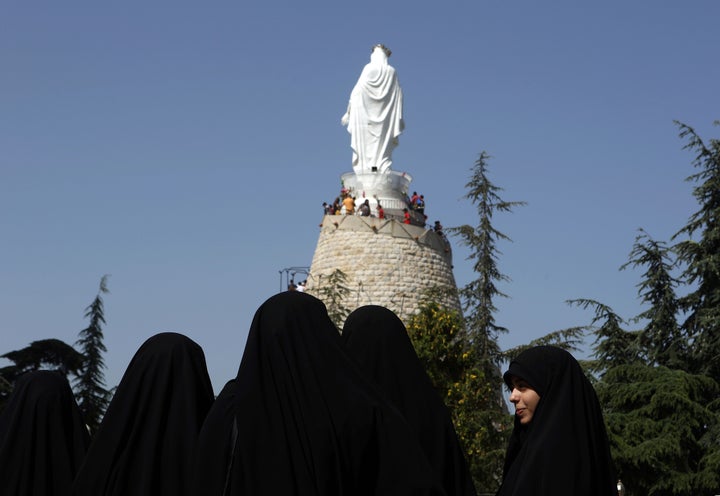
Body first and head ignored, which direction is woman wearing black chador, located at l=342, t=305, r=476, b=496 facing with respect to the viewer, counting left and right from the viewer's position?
facing away from the viewer and to the left of the viewer

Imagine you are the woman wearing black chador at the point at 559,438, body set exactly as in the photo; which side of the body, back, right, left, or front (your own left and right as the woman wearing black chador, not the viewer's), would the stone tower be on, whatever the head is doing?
right

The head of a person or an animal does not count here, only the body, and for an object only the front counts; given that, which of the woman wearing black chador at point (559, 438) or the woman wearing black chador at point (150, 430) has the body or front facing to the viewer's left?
the woman wearing black chador at point (559, 438)

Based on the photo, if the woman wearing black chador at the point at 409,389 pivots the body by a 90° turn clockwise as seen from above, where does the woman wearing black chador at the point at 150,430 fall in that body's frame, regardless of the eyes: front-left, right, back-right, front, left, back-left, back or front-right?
back-left

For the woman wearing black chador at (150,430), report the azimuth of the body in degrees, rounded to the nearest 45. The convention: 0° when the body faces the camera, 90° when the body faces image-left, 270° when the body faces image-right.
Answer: approximately 225°

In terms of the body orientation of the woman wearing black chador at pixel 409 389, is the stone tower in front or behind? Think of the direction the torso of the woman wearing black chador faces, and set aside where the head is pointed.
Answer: in front

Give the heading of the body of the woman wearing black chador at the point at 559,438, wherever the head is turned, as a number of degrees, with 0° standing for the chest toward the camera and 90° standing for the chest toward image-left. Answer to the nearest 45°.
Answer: approximately 90°

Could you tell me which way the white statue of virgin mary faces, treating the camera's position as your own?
facing away from the viewer

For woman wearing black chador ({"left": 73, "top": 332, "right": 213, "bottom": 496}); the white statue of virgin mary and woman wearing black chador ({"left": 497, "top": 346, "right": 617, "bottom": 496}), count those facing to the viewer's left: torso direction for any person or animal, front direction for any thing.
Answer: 1

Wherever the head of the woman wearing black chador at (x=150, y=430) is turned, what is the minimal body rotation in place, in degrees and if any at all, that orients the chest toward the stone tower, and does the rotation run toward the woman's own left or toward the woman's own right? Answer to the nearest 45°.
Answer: approximately 45° to the woman's own left

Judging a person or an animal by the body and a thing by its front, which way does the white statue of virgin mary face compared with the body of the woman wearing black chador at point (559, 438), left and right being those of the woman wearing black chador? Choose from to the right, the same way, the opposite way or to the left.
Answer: to the right

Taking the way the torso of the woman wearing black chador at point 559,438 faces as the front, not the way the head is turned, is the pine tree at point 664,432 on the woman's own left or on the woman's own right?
on the woman's own right
